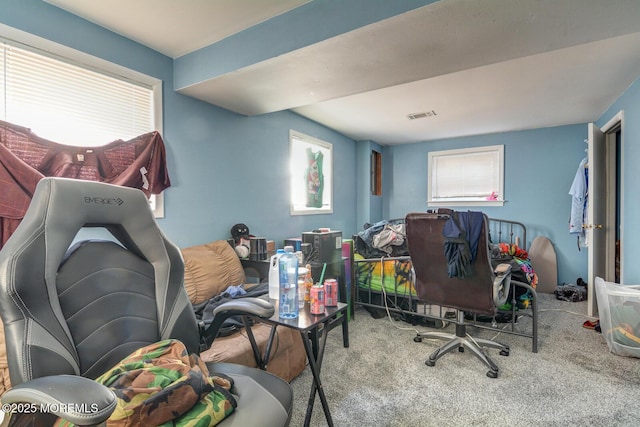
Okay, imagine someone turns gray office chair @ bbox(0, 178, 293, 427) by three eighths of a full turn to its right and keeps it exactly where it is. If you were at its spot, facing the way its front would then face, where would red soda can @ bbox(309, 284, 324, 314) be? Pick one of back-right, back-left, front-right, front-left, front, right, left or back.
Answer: back

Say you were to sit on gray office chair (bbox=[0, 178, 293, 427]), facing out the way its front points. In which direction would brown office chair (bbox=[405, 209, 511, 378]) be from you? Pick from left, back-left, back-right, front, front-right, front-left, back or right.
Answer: front-left

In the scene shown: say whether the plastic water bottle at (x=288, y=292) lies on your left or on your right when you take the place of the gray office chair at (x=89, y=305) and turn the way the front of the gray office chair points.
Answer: on your left

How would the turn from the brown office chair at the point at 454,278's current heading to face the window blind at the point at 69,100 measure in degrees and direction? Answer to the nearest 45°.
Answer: approximately 180°

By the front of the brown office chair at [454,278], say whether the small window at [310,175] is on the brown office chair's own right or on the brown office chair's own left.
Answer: on the brown office chair's own left

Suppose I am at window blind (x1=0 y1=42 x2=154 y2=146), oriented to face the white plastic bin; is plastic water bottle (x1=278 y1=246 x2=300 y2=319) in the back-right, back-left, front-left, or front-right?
front-right

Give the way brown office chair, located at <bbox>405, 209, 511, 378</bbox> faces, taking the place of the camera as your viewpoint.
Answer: facing away from the viewer and to the right of the viewer

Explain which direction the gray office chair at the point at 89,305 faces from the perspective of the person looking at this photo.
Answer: facing the viewer and to the right of the viewer

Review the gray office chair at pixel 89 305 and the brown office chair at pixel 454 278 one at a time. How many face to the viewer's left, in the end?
0

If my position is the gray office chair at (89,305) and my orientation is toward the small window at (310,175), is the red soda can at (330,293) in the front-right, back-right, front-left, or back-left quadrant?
front-right

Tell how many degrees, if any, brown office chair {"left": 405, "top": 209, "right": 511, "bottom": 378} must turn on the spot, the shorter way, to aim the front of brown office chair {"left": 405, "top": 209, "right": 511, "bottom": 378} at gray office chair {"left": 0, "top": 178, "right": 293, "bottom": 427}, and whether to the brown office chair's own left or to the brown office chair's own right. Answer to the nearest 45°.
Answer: approximately 180°

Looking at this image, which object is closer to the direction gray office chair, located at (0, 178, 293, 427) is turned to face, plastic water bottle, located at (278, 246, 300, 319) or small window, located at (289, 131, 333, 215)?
the plastic water bottle

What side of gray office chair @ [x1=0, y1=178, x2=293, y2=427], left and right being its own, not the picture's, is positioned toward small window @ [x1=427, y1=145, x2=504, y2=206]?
left
